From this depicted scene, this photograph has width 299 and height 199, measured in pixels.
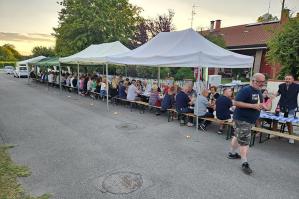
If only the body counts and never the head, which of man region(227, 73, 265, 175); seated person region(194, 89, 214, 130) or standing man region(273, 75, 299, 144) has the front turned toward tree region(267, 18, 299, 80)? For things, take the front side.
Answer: the seated person

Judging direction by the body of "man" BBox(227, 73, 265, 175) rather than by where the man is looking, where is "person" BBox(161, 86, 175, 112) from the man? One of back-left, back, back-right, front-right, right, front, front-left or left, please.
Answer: back

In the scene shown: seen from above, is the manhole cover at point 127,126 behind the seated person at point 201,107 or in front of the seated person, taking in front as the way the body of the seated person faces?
behind

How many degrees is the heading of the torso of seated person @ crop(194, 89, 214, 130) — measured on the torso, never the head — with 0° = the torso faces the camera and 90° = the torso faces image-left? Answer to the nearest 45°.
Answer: approximately 225°

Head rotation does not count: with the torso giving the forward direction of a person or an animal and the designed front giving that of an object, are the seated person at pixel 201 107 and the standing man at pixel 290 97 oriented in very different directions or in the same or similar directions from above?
very different directions

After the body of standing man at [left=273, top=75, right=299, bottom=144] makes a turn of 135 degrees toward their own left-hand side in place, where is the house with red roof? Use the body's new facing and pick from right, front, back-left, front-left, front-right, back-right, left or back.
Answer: front-left
